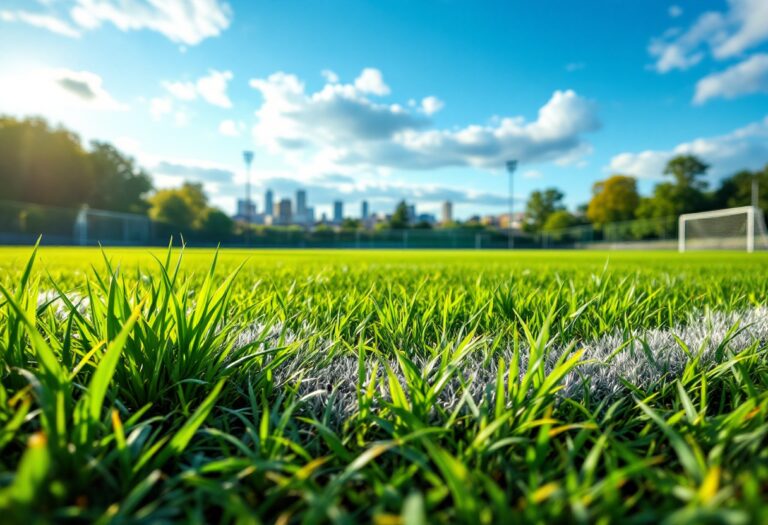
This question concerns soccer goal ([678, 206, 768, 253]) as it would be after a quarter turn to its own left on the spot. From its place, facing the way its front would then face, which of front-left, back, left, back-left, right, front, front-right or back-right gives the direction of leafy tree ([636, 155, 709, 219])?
back-left

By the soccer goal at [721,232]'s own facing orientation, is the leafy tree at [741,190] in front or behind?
behind

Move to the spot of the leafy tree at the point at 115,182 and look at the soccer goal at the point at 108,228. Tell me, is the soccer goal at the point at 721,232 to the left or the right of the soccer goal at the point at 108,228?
left

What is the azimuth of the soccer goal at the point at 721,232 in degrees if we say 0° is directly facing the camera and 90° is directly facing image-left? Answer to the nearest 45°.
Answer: approximately 45°

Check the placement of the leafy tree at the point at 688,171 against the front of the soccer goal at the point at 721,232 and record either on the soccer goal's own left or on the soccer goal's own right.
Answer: on the soccer goal's own right
